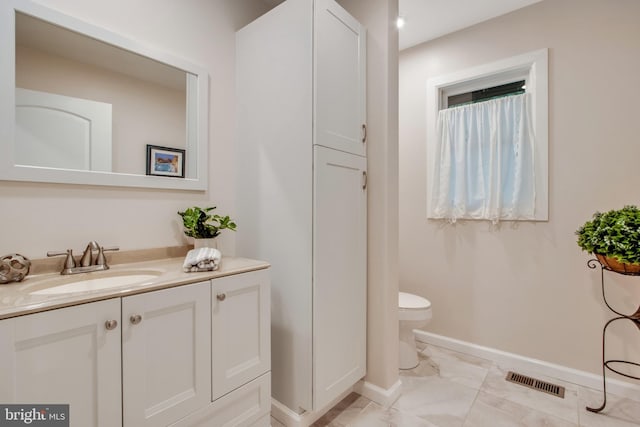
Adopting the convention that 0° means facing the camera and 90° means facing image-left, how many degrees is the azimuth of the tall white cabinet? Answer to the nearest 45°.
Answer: approximately 315°

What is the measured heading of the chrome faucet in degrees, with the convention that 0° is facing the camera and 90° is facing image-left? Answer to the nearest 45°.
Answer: approximately 315°

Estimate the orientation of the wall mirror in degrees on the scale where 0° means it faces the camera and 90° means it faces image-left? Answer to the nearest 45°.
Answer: approximately 315°

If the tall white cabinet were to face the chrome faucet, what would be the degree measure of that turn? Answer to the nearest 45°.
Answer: approximately 135° to its right
